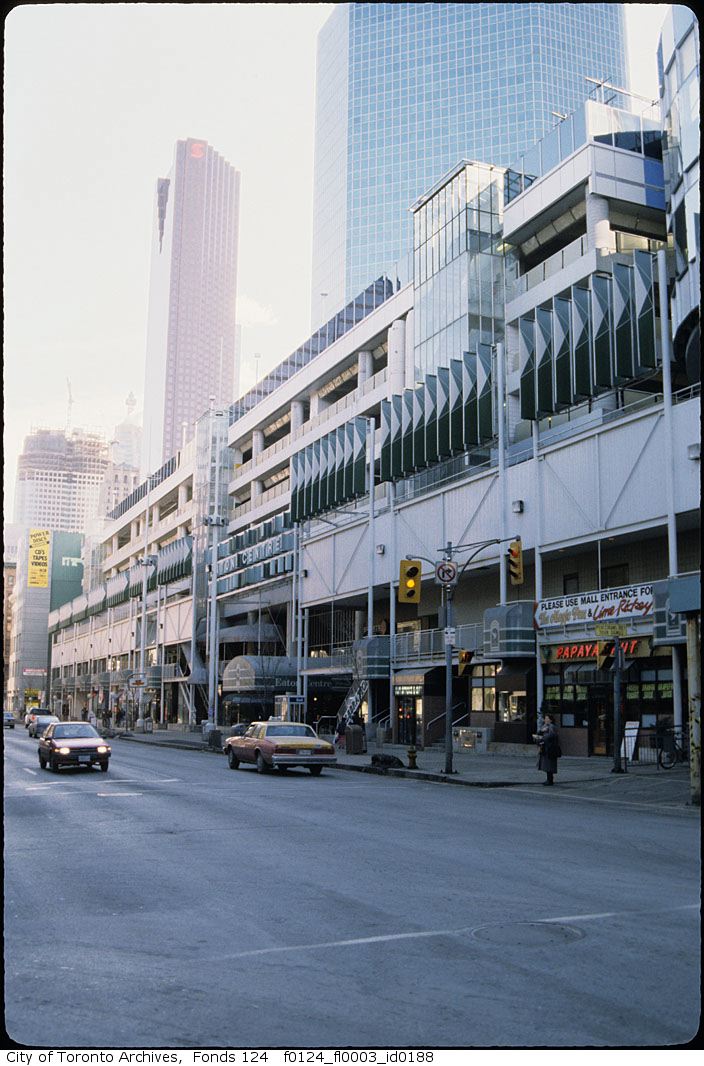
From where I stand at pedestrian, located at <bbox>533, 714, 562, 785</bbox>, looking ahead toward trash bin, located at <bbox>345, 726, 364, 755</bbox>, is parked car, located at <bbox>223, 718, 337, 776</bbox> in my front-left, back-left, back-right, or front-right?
front-left

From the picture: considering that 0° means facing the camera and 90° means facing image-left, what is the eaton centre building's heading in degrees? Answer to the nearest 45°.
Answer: approximately 45°

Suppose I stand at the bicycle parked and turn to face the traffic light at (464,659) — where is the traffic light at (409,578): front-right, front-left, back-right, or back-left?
front-left

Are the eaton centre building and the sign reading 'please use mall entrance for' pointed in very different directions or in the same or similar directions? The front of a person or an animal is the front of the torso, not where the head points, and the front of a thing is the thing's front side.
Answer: same or similar directions

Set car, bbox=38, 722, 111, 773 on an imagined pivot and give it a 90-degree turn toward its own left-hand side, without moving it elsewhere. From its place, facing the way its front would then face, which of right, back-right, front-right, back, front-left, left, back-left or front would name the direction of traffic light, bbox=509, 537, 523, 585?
front

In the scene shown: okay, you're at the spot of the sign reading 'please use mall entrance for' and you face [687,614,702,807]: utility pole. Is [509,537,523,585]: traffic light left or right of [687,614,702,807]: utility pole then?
right

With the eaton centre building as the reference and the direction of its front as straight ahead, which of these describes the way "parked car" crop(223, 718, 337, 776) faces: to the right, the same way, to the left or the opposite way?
to the right

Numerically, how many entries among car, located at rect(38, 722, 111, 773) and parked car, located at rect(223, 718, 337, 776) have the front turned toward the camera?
1

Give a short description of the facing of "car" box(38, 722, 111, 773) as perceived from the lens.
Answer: facing the viewer

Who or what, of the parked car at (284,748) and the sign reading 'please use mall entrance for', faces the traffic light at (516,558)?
the sign reading 'please use mall entrance for'

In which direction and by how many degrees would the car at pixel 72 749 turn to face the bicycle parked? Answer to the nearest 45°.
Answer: approximately 90° to its left

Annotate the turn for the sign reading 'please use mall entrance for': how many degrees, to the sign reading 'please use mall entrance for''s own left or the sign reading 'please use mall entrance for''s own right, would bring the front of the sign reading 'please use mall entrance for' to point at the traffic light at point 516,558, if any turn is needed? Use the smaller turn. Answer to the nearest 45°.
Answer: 0° — it already faces it

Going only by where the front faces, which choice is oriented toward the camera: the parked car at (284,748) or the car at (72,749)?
the car at (72,749)

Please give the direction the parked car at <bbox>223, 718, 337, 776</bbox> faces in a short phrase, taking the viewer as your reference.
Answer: facing away from the viewer and to the left of the viewer

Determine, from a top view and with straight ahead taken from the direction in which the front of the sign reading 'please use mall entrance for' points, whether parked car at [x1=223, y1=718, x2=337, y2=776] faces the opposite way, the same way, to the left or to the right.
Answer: to the right

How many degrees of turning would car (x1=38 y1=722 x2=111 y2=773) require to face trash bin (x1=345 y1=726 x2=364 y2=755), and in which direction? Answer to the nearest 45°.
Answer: approximately 135° to its left

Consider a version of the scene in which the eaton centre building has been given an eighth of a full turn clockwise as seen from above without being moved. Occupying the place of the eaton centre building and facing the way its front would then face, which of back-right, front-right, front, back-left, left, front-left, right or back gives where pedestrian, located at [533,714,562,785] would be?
left

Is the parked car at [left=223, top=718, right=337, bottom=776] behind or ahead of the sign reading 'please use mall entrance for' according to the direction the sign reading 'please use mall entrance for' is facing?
ahead
